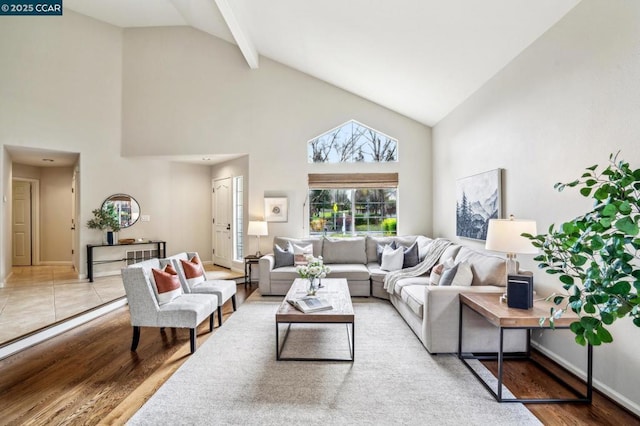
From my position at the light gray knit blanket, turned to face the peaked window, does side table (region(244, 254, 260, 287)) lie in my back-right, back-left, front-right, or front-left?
front-left

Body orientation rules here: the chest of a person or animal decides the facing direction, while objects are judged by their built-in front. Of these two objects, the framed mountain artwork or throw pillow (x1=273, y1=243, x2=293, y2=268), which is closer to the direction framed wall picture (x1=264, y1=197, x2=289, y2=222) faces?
the throw pillow

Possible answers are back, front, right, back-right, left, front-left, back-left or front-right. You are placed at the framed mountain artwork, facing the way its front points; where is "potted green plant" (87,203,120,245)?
front-right

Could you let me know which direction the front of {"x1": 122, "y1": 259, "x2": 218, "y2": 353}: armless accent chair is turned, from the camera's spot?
facing to the right of the viewer

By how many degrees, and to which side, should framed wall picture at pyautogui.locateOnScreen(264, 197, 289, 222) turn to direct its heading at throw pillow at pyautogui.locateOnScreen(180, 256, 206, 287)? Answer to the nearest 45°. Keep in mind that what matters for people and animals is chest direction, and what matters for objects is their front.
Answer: approximately 45° to its right

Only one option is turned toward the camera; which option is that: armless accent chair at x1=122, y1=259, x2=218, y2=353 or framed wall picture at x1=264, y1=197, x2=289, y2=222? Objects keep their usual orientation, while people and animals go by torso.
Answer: the framed wall picture

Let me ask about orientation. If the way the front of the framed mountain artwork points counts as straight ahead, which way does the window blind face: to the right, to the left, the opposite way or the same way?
to the left

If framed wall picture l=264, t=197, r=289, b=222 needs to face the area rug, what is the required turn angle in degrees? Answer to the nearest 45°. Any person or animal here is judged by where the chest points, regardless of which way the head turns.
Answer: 0° — it already faces it

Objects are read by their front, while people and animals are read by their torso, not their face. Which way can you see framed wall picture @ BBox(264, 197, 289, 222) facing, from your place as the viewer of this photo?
facing the viewer

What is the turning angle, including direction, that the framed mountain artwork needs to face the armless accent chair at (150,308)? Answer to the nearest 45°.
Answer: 0° — it already faces it

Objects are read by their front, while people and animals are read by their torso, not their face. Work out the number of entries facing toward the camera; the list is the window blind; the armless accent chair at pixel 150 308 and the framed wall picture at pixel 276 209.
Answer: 2

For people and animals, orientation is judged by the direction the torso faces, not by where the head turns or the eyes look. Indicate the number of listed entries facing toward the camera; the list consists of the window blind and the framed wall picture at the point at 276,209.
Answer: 2

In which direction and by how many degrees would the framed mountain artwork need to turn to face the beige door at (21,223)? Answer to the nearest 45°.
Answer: approximately 45° to its right

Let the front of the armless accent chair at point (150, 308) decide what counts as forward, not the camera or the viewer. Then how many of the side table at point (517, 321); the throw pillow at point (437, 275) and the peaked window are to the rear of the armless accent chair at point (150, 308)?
0

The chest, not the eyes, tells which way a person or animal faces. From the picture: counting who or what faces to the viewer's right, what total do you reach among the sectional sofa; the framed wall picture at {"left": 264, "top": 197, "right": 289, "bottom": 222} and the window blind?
0

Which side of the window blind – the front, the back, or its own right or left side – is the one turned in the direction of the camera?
front

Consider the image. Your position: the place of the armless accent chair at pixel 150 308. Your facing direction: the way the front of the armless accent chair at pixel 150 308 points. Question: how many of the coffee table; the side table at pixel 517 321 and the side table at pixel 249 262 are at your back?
0

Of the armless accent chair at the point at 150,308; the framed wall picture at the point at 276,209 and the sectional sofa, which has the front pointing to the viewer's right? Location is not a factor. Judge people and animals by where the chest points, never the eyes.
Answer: the armless accent chair

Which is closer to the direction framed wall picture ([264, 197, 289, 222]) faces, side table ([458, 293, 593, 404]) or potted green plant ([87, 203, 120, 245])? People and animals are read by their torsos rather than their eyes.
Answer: the side table

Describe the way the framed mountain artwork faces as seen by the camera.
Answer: facing the viewer and to the left of the viewer

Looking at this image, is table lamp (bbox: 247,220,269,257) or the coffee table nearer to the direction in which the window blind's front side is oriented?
the coffee table
